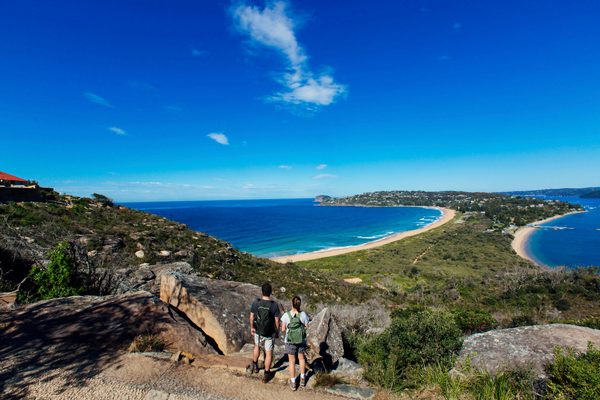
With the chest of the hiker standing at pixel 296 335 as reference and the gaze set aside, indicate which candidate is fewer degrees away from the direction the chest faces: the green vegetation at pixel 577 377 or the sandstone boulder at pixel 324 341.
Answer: the sandstone boulder

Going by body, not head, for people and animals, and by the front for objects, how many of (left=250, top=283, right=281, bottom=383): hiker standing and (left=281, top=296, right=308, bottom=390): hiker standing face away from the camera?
2

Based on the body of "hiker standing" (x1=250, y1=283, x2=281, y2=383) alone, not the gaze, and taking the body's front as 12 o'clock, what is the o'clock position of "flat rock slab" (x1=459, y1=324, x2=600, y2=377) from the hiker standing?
The flat rock slab is roughly at 3 o'clock from the hiker standing.

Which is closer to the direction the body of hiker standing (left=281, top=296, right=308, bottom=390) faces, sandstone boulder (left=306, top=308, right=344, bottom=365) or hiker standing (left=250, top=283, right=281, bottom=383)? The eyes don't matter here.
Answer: the sandstone boulder

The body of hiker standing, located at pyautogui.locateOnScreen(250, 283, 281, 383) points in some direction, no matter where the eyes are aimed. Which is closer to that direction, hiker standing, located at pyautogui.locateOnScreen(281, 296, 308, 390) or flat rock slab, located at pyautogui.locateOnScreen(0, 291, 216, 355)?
the flat rock slab

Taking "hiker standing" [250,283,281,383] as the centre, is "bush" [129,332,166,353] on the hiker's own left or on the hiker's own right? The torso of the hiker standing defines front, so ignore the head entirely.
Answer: on the hiker's own left

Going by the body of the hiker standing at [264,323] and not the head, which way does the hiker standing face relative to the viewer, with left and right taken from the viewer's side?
facing away from the viewer

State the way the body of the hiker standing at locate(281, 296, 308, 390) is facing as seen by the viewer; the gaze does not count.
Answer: away from the camera

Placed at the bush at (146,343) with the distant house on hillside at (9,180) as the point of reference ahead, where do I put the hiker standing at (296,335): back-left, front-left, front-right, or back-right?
back-right

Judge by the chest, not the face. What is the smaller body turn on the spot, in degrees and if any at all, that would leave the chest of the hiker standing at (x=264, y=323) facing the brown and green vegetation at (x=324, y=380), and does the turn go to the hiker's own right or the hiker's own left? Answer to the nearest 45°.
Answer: approximately 135° to the hiker's own right
